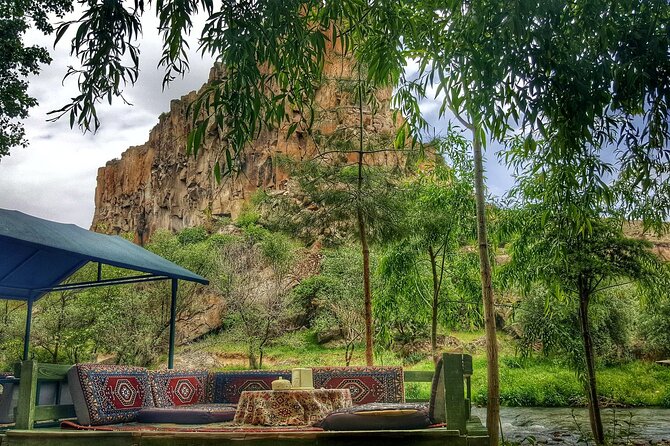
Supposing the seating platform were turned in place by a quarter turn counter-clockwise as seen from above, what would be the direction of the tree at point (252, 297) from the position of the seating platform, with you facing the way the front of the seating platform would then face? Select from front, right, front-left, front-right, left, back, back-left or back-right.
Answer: left

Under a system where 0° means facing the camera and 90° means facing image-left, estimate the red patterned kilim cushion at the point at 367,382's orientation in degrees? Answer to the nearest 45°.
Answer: approximately 0°

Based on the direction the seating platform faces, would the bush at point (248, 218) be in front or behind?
behind

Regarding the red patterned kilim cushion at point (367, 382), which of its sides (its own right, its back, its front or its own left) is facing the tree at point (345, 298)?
back

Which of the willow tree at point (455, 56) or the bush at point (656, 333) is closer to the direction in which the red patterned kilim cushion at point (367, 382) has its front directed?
the willow tree

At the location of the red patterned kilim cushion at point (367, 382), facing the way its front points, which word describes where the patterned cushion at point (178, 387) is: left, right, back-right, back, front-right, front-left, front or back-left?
right

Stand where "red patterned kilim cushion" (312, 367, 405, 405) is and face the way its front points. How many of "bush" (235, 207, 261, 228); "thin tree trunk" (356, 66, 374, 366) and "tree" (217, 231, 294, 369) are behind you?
3

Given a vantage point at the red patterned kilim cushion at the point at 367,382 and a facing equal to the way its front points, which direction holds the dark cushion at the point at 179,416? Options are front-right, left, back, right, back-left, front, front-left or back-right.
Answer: front-right

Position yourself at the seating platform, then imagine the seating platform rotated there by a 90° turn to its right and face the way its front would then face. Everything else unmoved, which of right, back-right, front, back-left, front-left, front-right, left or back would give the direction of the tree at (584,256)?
back-right

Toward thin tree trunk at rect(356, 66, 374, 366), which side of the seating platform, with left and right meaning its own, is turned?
back
